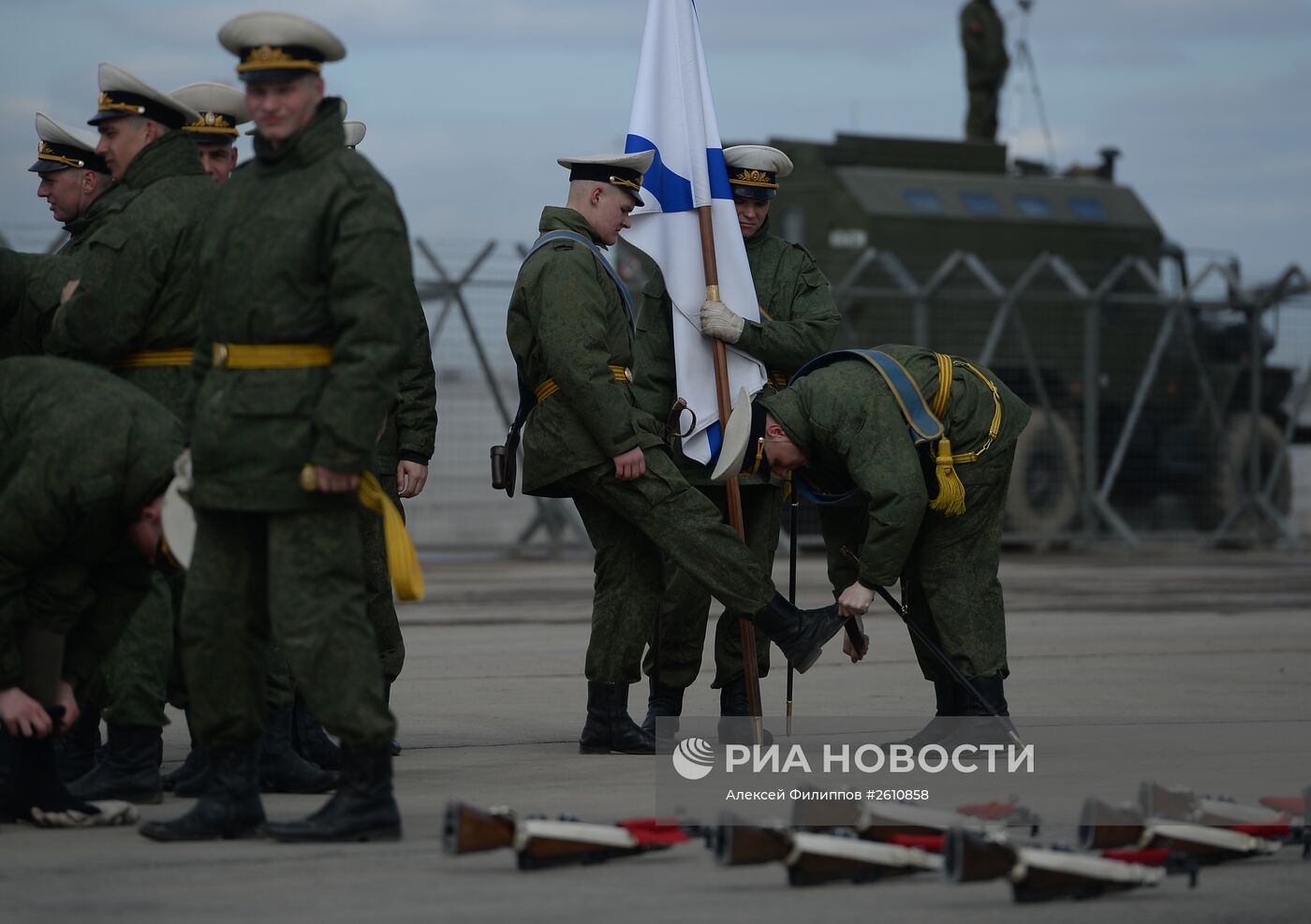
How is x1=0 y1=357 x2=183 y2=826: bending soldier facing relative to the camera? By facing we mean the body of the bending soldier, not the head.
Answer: to the viewer's right

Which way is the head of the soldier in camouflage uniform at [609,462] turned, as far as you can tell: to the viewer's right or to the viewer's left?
to the viewer's right

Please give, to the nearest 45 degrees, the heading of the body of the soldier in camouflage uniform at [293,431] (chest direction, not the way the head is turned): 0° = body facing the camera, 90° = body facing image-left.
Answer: approximately 45°

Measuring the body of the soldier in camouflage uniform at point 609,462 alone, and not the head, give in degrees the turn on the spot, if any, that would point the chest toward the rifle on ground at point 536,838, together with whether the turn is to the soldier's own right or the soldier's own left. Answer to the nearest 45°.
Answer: approximately 90° to the soldier's own right

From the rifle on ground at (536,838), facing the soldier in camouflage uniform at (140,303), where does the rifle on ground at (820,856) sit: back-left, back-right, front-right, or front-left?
back-right

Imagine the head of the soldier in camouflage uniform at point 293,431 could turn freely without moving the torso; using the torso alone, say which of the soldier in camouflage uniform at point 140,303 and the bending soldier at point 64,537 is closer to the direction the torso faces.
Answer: the bending soldier

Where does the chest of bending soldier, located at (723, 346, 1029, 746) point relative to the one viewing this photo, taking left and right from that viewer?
facing to the left of the viewer

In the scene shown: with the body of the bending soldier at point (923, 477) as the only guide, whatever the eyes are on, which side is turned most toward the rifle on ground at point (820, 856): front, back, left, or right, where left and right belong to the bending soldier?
left

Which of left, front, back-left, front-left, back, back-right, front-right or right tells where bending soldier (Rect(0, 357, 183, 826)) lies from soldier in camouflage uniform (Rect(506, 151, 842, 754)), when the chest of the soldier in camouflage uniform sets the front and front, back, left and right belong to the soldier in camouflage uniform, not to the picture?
back-right

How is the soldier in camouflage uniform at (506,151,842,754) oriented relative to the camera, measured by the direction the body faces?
to the viewer's right

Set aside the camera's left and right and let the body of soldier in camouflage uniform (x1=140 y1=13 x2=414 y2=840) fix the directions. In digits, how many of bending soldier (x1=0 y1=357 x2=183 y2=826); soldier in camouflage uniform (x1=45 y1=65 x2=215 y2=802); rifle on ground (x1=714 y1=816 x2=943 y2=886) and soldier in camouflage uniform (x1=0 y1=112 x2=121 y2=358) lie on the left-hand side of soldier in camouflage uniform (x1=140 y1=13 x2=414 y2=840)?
1

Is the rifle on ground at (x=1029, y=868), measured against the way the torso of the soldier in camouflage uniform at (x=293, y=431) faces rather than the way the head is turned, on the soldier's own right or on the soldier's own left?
on the soldier's own left
